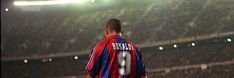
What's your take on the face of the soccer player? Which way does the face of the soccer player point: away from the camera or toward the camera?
away from the camera

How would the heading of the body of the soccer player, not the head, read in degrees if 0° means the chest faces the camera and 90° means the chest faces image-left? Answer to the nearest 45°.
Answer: approximately 135°

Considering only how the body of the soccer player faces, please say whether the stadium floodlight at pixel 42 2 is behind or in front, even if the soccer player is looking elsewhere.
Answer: in front
